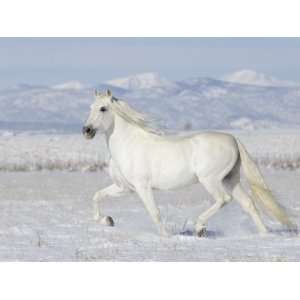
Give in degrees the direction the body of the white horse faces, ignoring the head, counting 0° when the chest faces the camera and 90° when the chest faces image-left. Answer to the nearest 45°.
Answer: approximately 90°
